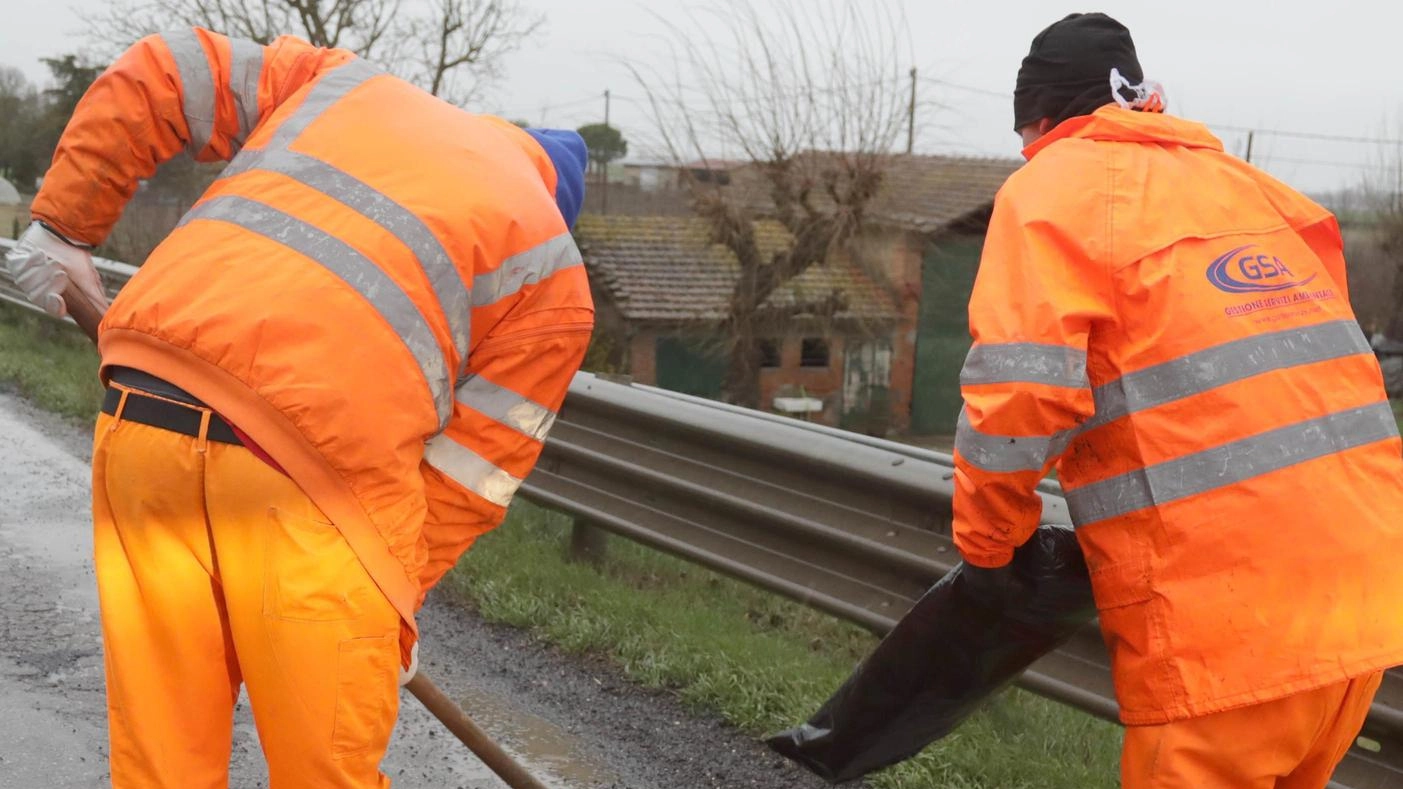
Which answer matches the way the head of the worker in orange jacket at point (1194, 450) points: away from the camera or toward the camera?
away from the camera

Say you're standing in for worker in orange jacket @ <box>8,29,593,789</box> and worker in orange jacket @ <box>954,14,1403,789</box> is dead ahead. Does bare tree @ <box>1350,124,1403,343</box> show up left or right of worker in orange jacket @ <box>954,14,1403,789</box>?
left

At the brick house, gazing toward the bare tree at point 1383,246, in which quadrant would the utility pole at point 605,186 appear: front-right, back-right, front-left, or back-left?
back-left

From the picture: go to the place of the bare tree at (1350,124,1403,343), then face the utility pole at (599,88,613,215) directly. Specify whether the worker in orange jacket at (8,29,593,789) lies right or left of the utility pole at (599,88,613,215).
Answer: left

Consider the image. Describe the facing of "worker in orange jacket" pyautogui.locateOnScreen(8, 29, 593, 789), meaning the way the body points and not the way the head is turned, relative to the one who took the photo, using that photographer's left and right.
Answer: facing away from the viewer and to the right of the viewer

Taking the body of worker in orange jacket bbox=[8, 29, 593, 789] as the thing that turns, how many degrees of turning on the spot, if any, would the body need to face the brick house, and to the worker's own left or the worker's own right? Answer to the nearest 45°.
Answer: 0° — they already face it

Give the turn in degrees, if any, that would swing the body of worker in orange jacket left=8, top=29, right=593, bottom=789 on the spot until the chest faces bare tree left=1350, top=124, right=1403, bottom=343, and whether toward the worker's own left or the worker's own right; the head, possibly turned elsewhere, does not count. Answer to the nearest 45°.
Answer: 0° — they already face it

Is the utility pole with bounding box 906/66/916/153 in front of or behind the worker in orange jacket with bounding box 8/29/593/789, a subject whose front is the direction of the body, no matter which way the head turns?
in front

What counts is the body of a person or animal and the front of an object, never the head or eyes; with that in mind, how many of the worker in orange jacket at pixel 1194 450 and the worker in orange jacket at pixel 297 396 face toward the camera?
0

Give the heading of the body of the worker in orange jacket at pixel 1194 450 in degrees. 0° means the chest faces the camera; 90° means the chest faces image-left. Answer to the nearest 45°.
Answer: approximately 135°

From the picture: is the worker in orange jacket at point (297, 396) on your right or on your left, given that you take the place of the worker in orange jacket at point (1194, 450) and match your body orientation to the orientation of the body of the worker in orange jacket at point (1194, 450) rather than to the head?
on your left
